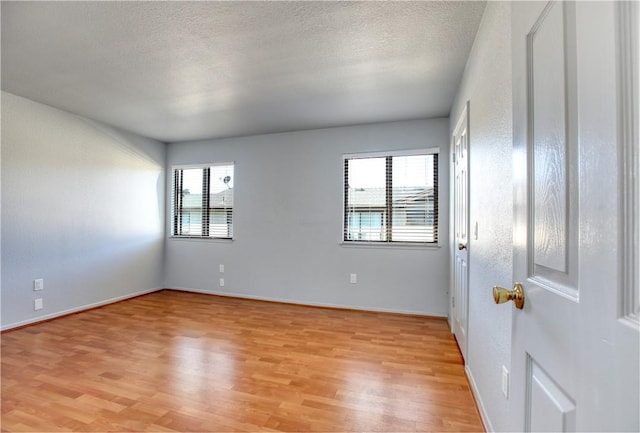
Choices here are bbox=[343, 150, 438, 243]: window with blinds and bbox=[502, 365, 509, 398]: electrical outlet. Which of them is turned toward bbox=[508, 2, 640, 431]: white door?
the window with blinds

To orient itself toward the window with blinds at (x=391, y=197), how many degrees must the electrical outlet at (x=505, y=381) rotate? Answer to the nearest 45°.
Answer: approximately 45° to its right

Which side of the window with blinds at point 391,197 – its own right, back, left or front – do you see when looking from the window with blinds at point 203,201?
right

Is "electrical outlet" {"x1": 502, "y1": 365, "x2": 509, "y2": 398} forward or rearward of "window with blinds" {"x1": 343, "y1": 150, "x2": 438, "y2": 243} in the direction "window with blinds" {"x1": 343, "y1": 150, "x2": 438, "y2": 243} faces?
forward

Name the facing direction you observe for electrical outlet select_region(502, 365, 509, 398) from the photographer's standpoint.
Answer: facing to the left of the viewer

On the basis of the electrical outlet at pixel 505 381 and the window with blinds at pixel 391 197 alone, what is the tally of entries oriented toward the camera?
1

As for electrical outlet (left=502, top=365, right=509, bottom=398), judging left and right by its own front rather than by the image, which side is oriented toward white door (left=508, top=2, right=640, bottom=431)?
left

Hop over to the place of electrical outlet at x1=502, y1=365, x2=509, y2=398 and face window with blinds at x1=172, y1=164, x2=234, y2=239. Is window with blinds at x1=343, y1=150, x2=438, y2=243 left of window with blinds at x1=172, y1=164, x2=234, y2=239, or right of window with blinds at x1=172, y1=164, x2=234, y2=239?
right

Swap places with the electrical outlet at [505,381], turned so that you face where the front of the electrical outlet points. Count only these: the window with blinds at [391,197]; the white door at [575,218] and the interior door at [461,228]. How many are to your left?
1

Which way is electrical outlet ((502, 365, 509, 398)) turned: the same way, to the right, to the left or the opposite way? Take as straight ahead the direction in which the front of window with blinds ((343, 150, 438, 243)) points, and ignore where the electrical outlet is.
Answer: to the right

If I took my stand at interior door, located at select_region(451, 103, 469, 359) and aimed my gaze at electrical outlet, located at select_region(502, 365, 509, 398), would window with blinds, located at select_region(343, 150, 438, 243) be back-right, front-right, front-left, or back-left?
back-right

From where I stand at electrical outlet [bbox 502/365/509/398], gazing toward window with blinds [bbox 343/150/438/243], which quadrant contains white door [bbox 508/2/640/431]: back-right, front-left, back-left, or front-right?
back-left

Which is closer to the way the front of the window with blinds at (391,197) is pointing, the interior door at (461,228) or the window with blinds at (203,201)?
the interior door
